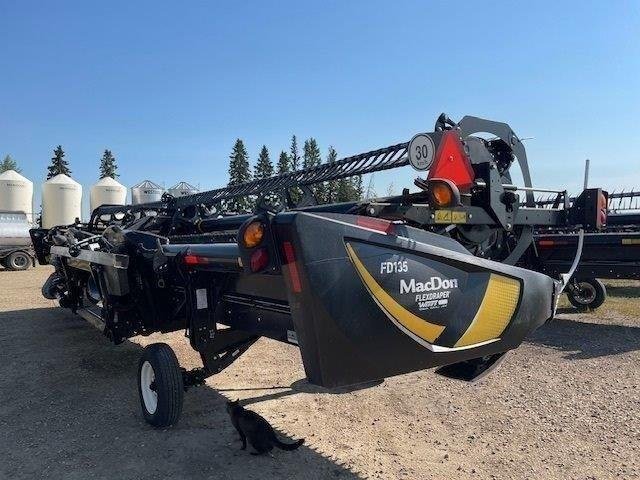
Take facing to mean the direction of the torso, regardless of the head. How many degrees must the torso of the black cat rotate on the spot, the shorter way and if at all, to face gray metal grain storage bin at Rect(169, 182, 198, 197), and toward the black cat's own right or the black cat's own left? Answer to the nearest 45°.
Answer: approximately 90° to the black cat's own right

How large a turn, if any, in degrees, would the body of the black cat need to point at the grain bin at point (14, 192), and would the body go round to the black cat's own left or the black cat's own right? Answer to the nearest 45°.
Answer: approximately 45° to the black cat's own right

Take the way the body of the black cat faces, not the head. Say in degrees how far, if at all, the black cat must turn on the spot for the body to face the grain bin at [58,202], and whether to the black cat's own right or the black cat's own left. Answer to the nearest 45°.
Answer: approximately 45° to the black cat's own right

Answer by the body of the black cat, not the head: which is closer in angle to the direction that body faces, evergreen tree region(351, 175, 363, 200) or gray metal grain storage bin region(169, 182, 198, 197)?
the gray metal grain storage bin

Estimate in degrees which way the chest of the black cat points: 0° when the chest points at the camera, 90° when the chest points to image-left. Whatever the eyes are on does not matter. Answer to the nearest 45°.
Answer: approximately 90°

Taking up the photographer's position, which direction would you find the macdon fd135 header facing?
facing away from the viewer and to the right of the viewer

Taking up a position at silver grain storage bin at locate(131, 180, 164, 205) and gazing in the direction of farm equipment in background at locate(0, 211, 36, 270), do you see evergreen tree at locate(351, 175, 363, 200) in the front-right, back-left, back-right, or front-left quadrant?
back-left

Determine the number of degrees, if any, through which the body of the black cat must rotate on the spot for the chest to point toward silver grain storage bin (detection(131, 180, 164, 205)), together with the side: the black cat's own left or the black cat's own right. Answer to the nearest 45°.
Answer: approximately 90° to the black cat's own right

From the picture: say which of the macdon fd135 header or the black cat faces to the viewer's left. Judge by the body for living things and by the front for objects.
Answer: the black cat

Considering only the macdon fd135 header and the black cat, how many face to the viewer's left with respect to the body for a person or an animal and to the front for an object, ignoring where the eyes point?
1

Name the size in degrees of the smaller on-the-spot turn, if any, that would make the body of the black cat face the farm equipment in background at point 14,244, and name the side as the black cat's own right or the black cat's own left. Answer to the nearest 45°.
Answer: approximately 45° to the black cat's own right

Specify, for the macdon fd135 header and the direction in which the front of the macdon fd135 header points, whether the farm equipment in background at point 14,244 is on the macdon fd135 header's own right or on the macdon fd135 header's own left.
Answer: on the macdon fd135 header's own left
